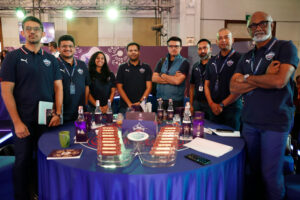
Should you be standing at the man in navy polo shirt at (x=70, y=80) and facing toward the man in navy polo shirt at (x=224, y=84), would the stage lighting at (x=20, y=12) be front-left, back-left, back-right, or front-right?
back-left

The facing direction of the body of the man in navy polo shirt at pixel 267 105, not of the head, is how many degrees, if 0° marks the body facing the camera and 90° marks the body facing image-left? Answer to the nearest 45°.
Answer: approximately 45°

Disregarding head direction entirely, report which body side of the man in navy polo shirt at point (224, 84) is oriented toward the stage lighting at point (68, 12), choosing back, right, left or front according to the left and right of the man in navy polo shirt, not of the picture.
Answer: right

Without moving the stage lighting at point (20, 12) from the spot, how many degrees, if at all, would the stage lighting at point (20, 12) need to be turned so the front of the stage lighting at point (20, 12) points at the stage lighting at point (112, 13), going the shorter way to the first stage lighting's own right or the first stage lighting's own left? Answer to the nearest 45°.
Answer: approximately 90° to the first stage lighting's own left

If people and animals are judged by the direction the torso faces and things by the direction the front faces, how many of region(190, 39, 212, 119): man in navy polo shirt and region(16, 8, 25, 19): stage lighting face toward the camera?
2
